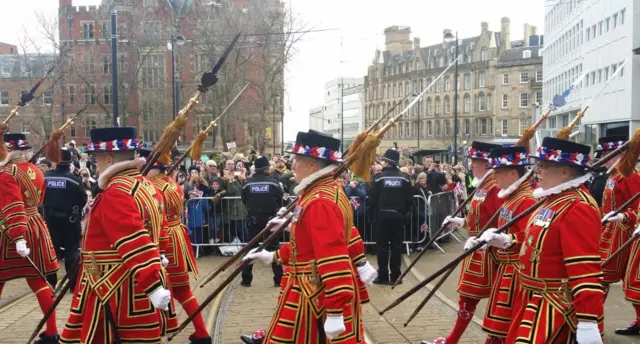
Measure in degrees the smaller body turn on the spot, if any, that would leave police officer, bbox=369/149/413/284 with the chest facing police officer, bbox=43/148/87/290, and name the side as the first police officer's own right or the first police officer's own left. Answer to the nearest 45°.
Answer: approximately 90° to the first police officer's own left

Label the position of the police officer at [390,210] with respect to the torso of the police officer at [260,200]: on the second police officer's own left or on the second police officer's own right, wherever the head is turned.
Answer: on the second police officer's own right

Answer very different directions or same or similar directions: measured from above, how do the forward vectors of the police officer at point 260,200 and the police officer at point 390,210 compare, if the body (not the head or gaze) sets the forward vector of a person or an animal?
same or similar directions

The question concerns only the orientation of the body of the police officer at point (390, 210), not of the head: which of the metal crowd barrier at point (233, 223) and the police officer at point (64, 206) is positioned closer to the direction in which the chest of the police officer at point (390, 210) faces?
the metal crowd barrier

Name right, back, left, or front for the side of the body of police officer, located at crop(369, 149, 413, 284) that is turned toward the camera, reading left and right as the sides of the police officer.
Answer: back

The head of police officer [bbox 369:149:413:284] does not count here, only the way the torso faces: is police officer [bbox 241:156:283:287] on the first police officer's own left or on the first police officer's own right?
on the first police officer's own left

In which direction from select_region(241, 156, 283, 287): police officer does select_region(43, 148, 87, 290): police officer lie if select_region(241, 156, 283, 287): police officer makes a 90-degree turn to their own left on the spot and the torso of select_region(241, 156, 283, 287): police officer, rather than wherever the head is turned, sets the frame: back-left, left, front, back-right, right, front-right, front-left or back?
front

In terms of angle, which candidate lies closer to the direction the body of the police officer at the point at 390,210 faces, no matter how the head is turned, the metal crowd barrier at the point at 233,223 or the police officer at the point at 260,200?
the metal crowd barrier

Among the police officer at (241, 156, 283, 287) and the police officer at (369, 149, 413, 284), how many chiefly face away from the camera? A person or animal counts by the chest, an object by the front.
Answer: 2

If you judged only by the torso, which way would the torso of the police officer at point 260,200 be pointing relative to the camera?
away from the camera

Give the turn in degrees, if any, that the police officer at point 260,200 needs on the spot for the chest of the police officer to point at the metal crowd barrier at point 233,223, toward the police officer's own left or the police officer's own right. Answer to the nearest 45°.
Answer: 0° — they already face it

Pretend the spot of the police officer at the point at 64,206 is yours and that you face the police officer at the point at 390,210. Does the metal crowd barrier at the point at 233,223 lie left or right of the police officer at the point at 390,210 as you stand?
left
